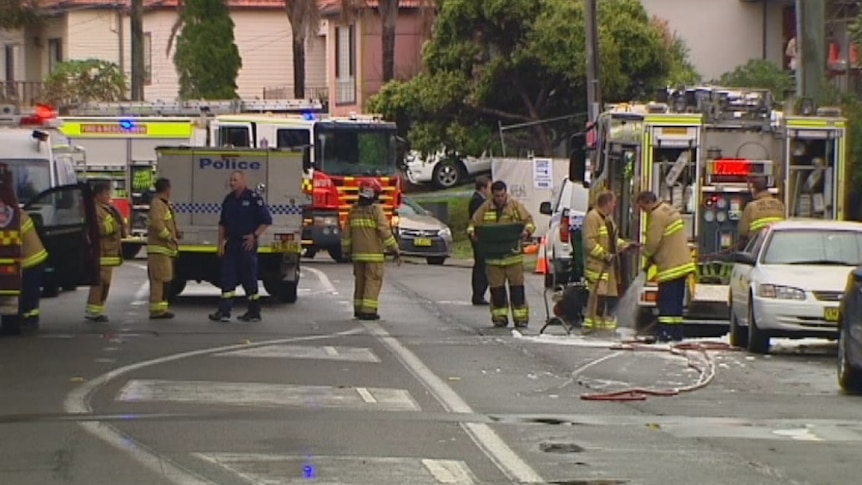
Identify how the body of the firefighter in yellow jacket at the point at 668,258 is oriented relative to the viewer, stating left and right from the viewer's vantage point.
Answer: facing to the left of the viewer

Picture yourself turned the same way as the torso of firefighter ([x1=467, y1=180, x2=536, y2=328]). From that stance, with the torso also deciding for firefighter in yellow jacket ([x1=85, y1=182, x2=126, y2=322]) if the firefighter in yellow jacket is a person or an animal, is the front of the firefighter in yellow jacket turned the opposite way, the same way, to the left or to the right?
to the left

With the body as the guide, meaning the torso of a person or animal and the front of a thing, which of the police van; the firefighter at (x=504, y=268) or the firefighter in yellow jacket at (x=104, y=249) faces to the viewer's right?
the firefighter in yellow jacket

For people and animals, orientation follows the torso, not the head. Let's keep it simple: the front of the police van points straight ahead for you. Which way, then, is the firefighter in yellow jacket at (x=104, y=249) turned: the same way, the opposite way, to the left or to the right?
to the right

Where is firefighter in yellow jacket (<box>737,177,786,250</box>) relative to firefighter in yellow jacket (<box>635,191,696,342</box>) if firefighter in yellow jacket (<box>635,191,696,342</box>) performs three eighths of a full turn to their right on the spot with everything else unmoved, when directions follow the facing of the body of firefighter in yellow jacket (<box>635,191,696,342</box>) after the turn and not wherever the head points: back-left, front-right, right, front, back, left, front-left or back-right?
front

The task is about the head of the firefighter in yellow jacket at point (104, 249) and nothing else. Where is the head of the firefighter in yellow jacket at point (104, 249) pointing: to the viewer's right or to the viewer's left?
to the viewer's right

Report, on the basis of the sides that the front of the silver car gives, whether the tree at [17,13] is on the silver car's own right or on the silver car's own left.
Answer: on the silver car's own right

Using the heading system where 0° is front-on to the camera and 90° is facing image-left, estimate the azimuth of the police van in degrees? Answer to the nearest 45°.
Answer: approximately 180°

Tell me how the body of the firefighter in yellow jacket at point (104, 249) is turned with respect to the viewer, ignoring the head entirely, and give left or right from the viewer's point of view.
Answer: facing to the right of the viewer

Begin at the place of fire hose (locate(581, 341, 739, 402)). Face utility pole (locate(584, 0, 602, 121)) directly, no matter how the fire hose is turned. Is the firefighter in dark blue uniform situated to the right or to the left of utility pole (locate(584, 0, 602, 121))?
left
